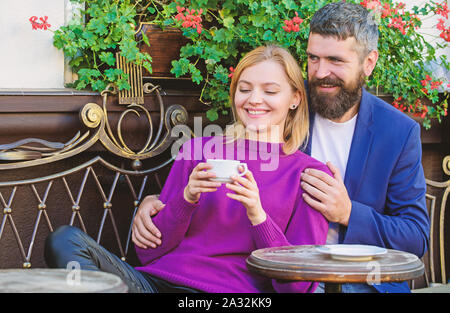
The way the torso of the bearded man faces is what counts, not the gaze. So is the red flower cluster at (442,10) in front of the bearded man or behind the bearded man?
behind

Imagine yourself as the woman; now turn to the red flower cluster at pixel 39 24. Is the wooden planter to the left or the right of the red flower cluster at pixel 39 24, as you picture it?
right

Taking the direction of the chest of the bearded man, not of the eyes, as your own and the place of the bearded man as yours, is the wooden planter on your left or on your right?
on your right

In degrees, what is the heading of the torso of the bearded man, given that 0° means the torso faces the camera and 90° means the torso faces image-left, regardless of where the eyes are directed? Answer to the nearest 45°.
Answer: approximately 45°

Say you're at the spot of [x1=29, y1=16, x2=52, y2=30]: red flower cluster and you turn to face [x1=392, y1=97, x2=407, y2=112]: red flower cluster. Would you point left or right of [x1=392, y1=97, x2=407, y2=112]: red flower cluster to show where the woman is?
right

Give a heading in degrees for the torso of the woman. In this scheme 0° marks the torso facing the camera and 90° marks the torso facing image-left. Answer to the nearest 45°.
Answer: approximately 45°
